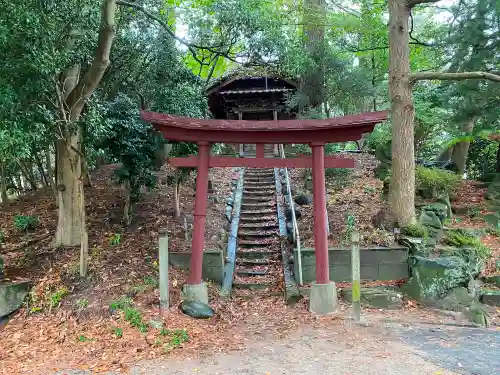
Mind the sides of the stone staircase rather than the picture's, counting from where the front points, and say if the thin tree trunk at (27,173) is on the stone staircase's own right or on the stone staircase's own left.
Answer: on the stone staircase's own right

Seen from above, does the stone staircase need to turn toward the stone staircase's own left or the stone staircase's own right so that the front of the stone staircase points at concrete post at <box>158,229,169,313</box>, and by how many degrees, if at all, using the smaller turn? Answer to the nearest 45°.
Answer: approximately 45° to the stone staircase's own right

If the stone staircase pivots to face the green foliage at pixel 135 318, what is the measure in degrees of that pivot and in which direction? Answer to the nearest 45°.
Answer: approximately 45° to its right

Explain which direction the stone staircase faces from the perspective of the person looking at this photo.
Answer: facing the viewer

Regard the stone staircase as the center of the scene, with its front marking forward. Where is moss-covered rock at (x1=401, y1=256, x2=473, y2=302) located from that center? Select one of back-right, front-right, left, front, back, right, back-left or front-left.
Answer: front-left

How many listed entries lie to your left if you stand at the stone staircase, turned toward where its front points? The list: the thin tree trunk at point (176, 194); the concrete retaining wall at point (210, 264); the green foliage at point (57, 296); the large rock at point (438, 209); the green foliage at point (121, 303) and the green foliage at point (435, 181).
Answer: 2

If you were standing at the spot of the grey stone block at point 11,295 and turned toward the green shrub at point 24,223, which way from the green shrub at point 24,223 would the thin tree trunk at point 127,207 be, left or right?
right

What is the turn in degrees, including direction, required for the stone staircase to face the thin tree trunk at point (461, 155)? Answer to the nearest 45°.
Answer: approximately 135° to its left

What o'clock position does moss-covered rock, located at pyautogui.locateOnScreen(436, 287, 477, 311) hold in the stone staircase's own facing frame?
The moss-covered rock is roughly at 10 o'clock from the stone staircase.

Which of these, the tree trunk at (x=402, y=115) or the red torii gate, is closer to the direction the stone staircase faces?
the red torii gate

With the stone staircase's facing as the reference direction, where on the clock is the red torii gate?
The red torii gate is roughly at 12 o'clock from the stone staircase.

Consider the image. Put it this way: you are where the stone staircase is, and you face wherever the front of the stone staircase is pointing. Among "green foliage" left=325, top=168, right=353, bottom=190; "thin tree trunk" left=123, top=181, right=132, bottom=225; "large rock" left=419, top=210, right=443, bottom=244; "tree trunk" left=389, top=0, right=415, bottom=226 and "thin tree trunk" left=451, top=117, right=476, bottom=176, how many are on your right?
1

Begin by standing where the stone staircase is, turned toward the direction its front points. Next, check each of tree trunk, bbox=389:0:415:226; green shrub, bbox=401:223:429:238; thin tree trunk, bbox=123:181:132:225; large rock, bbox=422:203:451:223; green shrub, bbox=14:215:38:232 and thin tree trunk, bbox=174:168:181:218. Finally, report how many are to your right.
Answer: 3

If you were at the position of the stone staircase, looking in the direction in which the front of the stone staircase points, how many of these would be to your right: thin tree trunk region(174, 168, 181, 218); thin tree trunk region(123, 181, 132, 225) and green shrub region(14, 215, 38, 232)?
3

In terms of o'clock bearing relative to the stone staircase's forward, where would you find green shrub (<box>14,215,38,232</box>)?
The green shrub is roughly at 3 o'clock from the stone staircase.

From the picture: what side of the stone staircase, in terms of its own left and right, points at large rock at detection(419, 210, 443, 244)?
left
